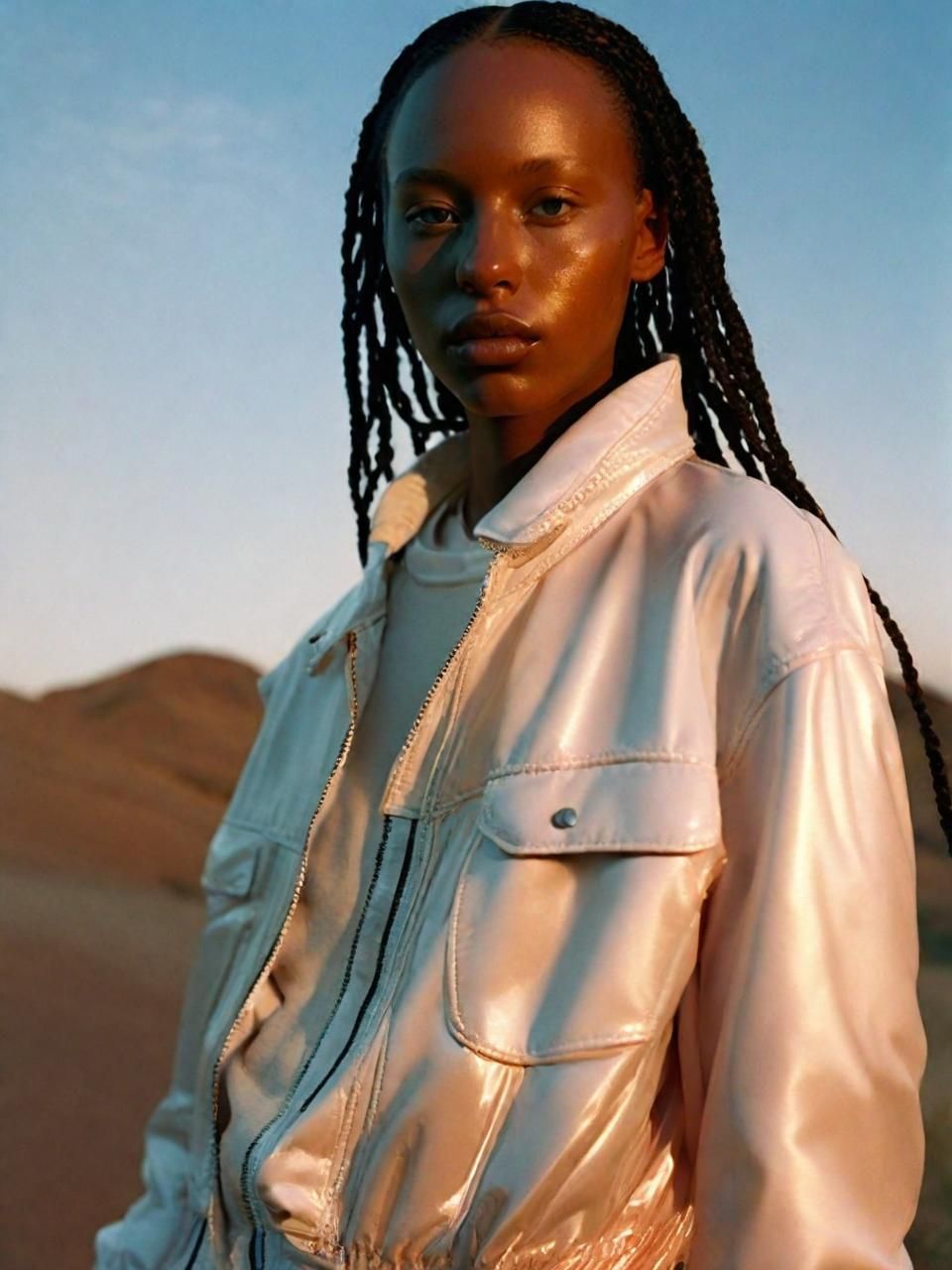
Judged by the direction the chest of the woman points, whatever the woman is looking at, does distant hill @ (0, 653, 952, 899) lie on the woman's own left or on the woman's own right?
on the woman's own right

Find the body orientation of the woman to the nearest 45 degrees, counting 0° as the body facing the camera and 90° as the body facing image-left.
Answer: approximately 45°
